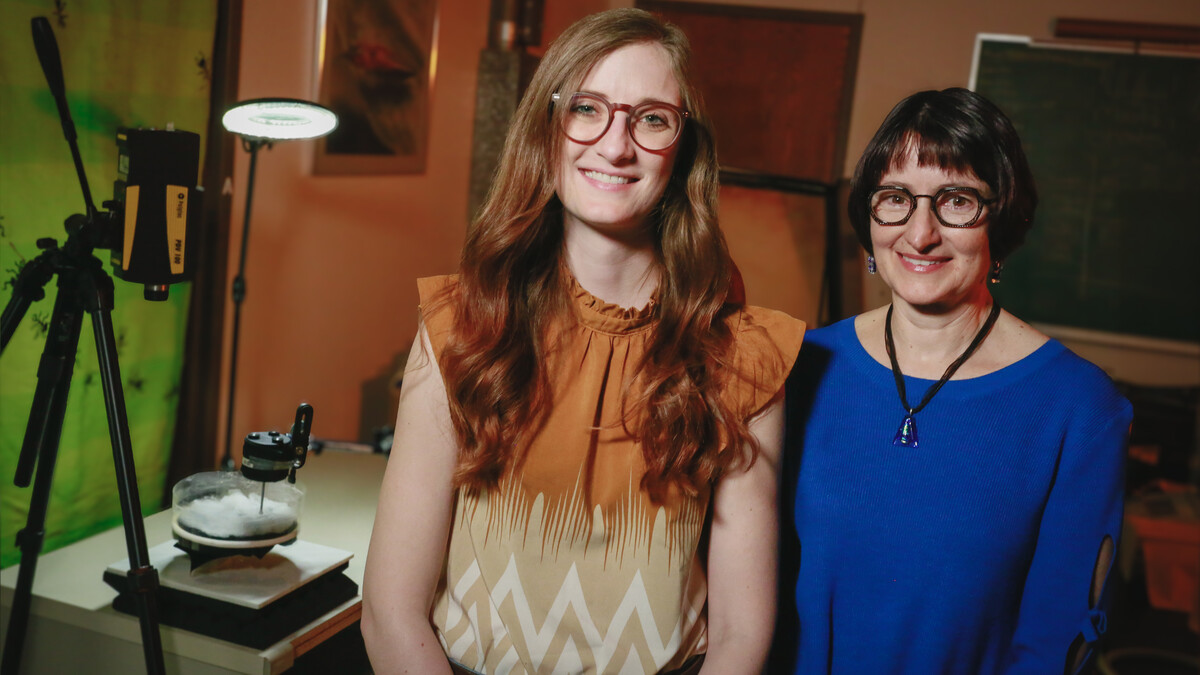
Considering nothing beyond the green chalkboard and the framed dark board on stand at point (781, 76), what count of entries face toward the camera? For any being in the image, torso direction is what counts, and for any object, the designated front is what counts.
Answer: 2

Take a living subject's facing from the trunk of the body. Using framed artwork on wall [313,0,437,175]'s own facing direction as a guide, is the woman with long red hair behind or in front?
in front

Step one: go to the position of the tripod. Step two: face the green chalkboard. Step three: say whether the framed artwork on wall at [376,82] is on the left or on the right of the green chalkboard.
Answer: left

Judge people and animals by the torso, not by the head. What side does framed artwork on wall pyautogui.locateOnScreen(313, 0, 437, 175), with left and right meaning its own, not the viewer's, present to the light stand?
front

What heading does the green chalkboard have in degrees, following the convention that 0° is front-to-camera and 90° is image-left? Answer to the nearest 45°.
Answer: approximately 0°

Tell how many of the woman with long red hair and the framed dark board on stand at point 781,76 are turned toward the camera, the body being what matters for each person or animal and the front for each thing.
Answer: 2

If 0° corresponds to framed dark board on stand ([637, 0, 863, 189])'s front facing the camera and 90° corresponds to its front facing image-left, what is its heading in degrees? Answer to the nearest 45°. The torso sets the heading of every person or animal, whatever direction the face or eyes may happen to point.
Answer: approximately 0°

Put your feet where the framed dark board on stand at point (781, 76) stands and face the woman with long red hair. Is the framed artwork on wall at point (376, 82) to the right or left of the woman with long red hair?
right

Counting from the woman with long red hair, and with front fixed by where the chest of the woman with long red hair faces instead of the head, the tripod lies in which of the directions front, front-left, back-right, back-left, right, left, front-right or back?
right
